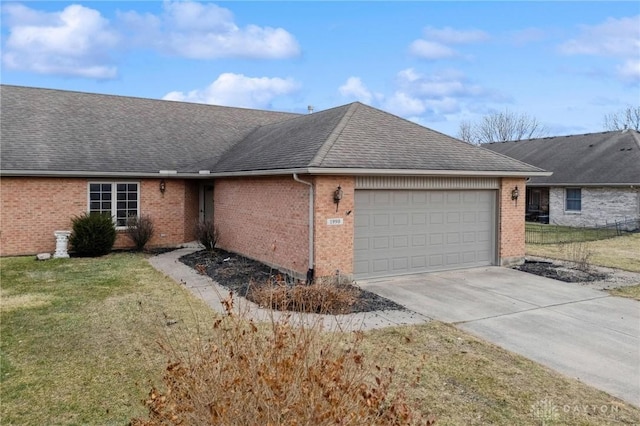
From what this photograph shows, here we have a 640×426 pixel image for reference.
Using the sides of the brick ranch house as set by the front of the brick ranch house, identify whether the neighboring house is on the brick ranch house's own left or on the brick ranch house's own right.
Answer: on the brick ranch house's own left

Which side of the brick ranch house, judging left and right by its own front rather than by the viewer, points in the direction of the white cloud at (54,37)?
back

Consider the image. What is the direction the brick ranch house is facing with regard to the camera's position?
facing the viewer and to the right of the viewer

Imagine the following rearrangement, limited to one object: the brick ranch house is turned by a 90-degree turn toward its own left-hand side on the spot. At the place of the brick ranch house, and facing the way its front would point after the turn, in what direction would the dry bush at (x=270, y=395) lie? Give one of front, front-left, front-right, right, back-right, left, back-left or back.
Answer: back-right
